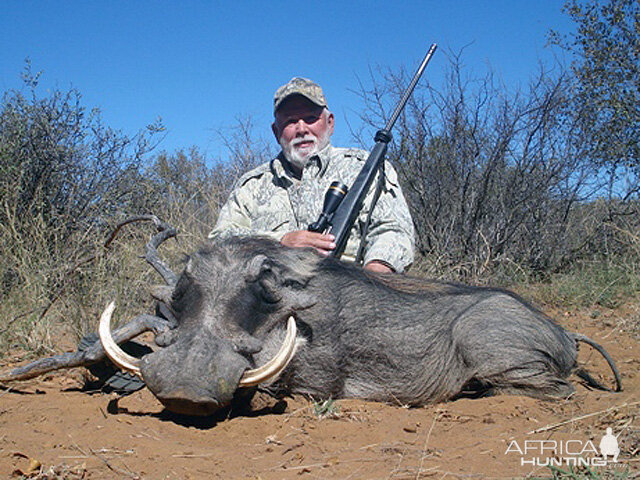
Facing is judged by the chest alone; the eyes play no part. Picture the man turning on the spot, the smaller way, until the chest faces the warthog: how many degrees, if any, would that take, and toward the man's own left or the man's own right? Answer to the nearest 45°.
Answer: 0° — they already face it

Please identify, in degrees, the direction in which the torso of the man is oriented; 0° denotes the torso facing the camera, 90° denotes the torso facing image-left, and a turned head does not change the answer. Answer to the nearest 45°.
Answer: approximately 0°

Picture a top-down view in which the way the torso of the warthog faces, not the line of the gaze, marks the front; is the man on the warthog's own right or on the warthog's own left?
on the warthog's own right

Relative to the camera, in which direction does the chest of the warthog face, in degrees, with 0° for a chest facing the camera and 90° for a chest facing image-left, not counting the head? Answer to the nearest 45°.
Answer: approximately 45°
